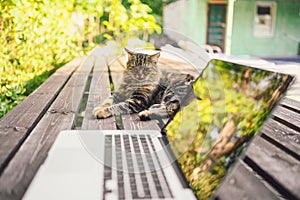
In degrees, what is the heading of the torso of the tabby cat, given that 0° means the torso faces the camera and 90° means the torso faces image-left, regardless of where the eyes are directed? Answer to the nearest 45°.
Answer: approximately 45°

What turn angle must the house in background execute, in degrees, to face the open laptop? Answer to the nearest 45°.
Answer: approximately 45° to its left

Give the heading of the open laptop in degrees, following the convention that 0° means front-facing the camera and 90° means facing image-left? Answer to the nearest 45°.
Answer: approximately 90°

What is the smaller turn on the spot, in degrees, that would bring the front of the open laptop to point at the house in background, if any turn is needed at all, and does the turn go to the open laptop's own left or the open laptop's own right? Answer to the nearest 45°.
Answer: approximately 90° to the open laptop's own right
